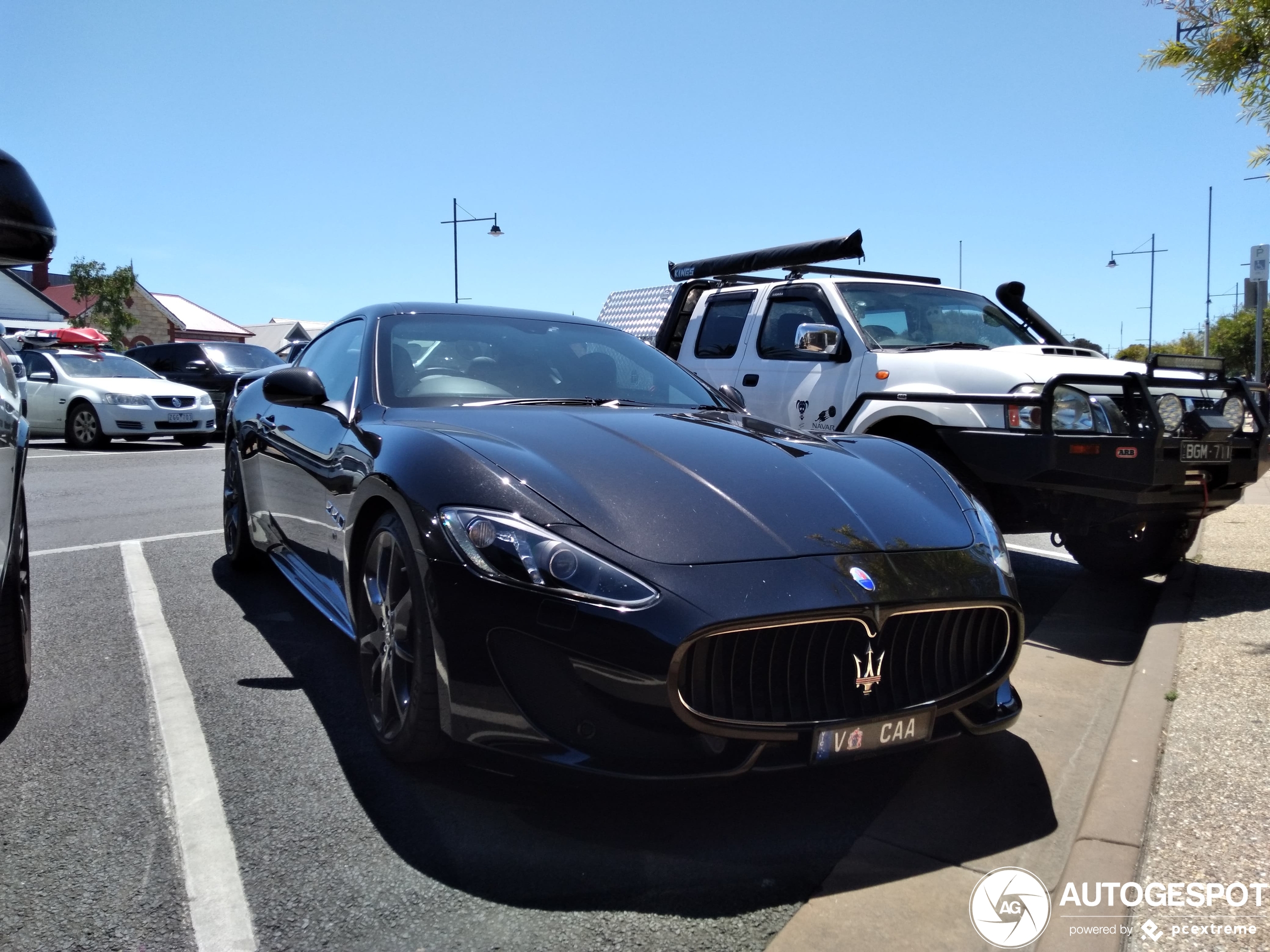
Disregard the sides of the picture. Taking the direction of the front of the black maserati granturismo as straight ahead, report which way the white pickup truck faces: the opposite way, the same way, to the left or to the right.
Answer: the same way

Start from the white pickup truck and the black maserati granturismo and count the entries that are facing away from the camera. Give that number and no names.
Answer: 0

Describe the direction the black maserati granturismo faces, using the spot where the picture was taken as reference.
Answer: facing the viewer and to the right of the viewer

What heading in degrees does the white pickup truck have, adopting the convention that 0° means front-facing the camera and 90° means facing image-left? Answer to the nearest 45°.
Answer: approximately 315°

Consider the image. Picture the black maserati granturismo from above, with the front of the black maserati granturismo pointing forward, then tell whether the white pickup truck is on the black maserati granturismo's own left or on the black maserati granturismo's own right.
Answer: on the black maserati granturismo's own left

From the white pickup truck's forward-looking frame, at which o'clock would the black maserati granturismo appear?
The black maserati granturismo is roughly at 2 o'clock from the white pickup truck.
